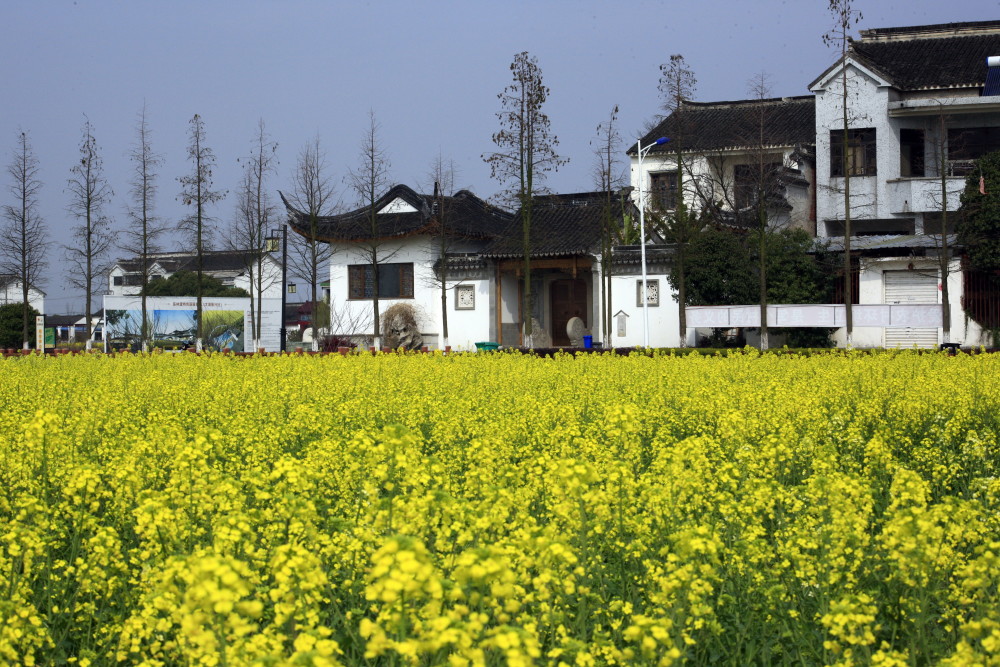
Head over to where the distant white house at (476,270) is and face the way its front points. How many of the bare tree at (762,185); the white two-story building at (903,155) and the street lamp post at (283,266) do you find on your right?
1

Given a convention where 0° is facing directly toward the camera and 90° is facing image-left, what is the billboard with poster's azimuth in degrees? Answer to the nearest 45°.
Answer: approximately 0°

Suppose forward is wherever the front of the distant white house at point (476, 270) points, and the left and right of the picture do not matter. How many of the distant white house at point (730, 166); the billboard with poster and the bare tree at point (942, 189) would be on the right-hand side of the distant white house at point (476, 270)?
1

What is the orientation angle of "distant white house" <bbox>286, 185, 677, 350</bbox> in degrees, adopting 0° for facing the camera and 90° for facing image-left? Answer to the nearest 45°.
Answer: approximately 0°

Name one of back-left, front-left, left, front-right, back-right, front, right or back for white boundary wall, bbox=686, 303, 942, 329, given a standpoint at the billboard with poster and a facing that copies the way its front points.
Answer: front-left

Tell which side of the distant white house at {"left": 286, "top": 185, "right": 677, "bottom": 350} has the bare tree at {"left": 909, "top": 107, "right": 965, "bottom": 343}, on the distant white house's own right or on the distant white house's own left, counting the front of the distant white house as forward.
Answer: on the distant white house's own left

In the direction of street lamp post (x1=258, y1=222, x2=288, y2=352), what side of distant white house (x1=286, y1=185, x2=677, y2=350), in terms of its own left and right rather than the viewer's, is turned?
right

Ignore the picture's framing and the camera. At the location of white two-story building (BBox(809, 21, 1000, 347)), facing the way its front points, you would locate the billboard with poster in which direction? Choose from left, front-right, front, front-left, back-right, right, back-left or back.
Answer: right

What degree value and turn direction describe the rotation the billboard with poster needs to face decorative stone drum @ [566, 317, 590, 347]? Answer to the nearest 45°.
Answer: approximately 90° to its left

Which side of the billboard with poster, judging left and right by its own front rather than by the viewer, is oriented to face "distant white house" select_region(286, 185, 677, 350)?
left
